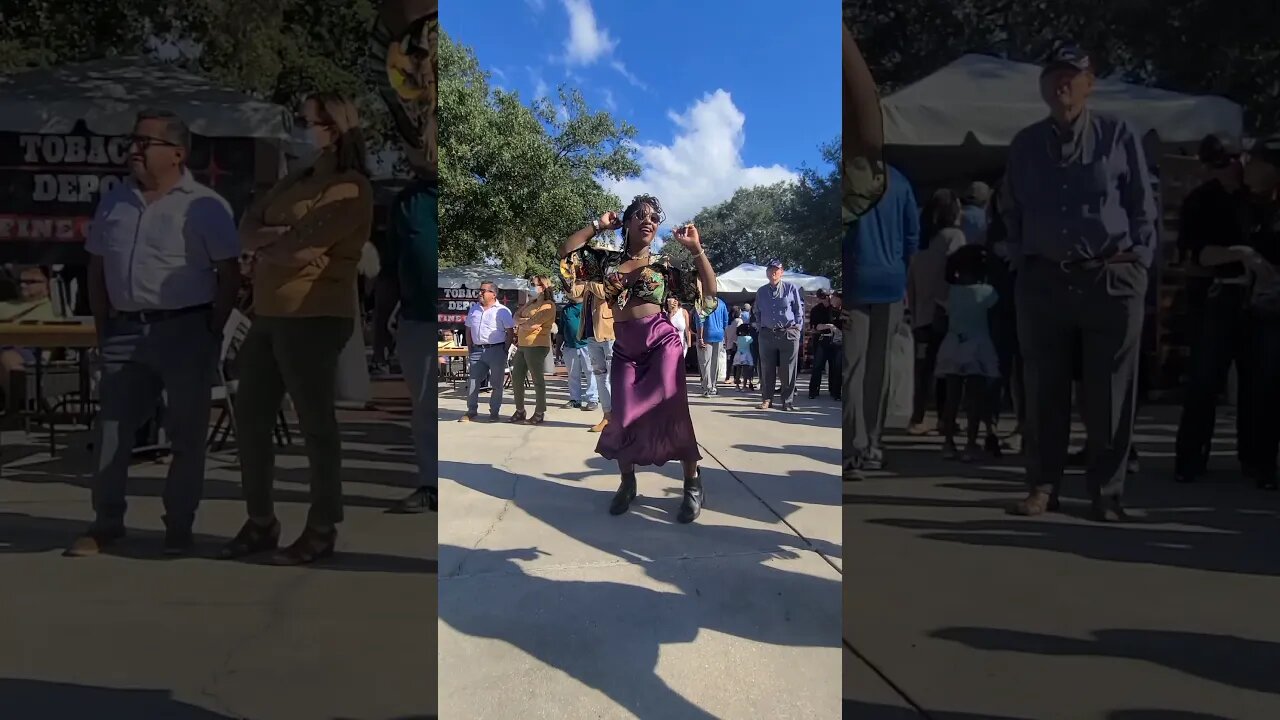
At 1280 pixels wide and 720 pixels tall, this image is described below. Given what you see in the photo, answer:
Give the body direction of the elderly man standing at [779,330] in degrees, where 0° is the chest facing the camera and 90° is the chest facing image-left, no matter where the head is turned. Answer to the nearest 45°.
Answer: approximately 0°
